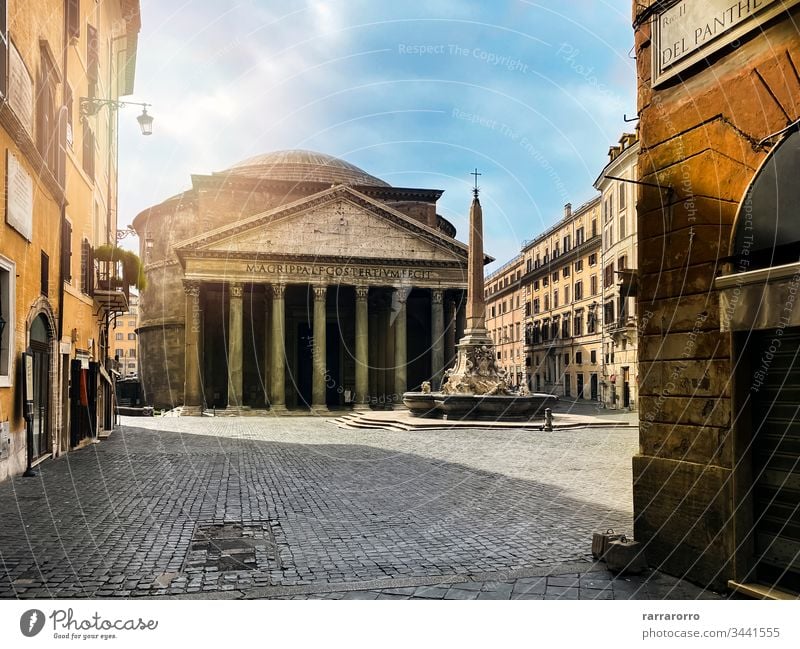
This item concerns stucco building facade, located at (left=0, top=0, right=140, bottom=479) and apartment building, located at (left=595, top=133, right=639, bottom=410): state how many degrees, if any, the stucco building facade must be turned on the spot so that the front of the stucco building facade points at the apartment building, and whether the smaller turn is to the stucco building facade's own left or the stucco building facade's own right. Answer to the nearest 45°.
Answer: approximately 45° to the stucco building facade's own left

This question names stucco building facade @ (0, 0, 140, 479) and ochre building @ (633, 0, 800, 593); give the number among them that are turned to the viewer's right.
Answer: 1

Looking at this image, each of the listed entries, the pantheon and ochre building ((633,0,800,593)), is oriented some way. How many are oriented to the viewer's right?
0

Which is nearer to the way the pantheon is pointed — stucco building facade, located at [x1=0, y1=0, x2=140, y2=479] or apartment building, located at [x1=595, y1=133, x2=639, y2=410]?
the stucco building facade

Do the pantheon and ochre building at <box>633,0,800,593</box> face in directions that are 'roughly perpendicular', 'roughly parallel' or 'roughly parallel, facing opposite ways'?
roughly perpendicular

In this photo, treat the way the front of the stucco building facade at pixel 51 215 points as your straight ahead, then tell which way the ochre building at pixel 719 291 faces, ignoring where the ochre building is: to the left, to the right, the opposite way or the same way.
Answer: the opposite way

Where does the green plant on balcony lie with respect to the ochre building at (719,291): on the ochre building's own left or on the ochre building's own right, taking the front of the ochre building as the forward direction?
on the ochre building's own right

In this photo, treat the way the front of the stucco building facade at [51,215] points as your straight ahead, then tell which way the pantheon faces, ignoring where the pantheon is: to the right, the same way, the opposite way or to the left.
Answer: to the right

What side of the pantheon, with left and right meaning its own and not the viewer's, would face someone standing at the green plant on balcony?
front

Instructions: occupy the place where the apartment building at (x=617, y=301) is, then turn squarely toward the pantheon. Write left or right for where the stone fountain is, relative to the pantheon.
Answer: left

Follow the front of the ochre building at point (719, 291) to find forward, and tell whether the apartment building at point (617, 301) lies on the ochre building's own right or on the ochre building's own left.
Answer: on the ochre building's own right

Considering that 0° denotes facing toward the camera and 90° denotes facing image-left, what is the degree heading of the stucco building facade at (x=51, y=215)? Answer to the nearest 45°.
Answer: approximately 270°

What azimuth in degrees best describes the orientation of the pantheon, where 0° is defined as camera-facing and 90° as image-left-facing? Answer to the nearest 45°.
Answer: approximately 0°

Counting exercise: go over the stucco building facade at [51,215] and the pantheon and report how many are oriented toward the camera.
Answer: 1
